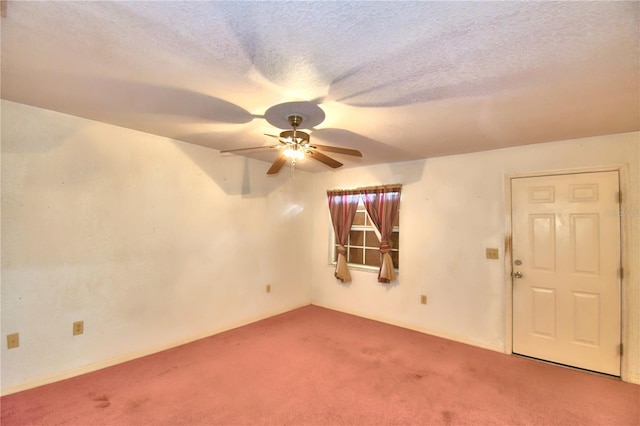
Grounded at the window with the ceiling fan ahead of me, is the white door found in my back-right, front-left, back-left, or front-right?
front-left

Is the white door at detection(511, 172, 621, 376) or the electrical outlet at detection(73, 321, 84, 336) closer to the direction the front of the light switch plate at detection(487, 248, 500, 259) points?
the electrical outlet

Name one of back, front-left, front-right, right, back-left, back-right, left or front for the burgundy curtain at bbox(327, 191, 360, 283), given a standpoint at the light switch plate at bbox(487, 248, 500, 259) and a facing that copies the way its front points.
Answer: right

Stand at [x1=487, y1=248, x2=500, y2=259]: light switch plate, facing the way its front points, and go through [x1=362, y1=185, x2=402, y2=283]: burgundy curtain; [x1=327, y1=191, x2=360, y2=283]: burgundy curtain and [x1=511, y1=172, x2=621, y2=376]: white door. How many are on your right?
2

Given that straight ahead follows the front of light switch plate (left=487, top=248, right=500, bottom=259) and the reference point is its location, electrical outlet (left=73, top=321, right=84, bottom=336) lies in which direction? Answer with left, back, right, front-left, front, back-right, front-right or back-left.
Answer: front-right

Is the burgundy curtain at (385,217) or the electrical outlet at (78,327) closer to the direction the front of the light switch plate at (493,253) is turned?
the electrical outlet

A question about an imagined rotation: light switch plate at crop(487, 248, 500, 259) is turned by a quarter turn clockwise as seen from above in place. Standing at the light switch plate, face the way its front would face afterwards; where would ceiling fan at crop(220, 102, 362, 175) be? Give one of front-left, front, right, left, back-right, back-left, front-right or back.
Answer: front-left

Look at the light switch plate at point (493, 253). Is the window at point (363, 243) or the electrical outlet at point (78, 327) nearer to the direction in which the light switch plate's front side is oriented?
the electrical outlet

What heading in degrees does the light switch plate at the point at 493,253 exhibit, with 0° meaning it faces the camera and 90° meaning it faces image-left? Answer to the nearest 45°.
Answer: approximately 0°

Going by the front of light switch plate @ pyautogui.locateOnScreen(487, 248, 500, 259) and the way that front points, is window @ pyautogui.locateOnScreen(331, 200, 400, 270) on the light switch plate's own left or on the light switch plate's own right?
on the light switch plate's own right

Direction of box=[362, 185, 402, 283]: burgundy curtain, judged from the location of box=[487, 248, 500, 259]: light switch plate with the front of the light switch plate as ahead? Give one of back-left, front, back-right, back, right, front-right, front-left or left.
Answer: right

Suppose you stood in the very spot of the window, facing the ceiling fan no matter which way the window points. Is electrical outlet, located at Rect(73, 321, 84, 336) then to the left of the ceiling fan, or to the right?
right

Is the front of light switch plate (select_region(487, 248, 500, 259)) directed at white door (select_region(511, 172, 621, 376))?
no
